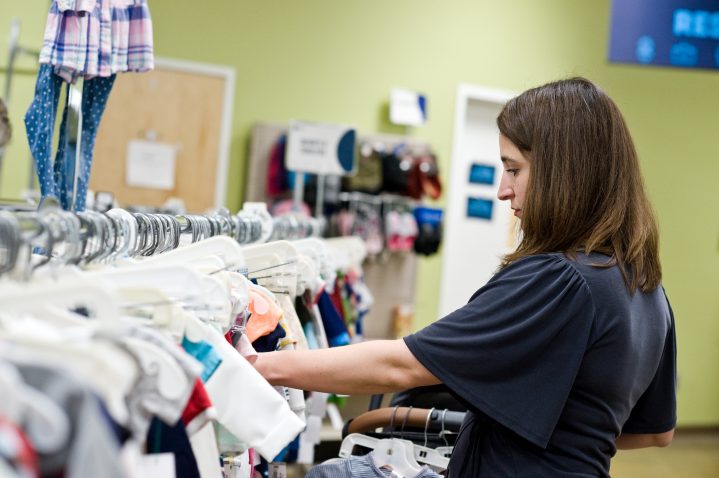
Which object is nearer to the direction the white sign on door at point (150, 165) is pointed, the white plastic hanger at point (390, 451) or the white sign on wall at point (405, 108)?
the white plastic hanger

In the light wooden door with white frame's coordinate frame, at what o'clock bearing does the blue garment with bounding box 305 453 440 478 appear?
The blue garment is roughly at 12 o'clock from the light wooden door with white frame.

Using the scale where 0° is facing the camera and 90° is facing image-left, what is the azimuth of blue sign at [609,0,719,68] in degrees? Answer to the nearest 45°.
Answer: approximately 0°

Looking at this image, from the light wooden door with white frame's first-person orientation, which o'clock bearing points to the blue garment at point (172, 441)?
The blue garment is roughly at 12 o'clock from the light wooden door with white frame.

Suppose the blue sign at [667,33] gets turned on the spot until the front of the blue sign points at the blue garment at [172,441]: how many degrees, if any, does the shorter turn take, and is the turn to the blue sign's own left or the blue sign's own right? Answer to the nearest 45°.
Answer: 0° — it already faces it

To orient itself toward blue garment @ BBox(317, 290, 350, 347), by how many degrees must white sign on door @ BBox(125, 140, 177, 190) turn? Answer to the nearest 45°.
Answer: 0° — it already faces it

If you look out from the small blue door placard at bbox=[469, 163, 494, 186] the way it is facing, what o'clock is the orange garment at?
The orange garment is roughly at 12 o'clock from the small blue door placard.

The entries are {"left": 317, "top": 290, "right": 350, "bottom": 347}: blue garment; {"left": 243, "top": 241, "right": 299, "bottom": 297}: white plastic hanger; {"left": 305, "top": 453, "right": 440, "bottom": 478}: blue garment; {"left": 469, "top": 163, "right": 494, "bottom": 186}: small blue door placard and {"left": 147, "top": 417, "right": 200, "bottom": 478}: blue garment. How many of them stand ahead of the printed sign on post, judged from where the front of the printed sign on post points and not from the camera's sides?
4
